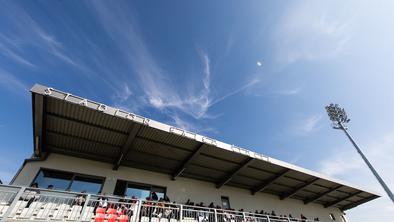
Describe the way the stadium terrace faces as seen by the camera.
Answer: facing the viewer and to the right of the viewer
